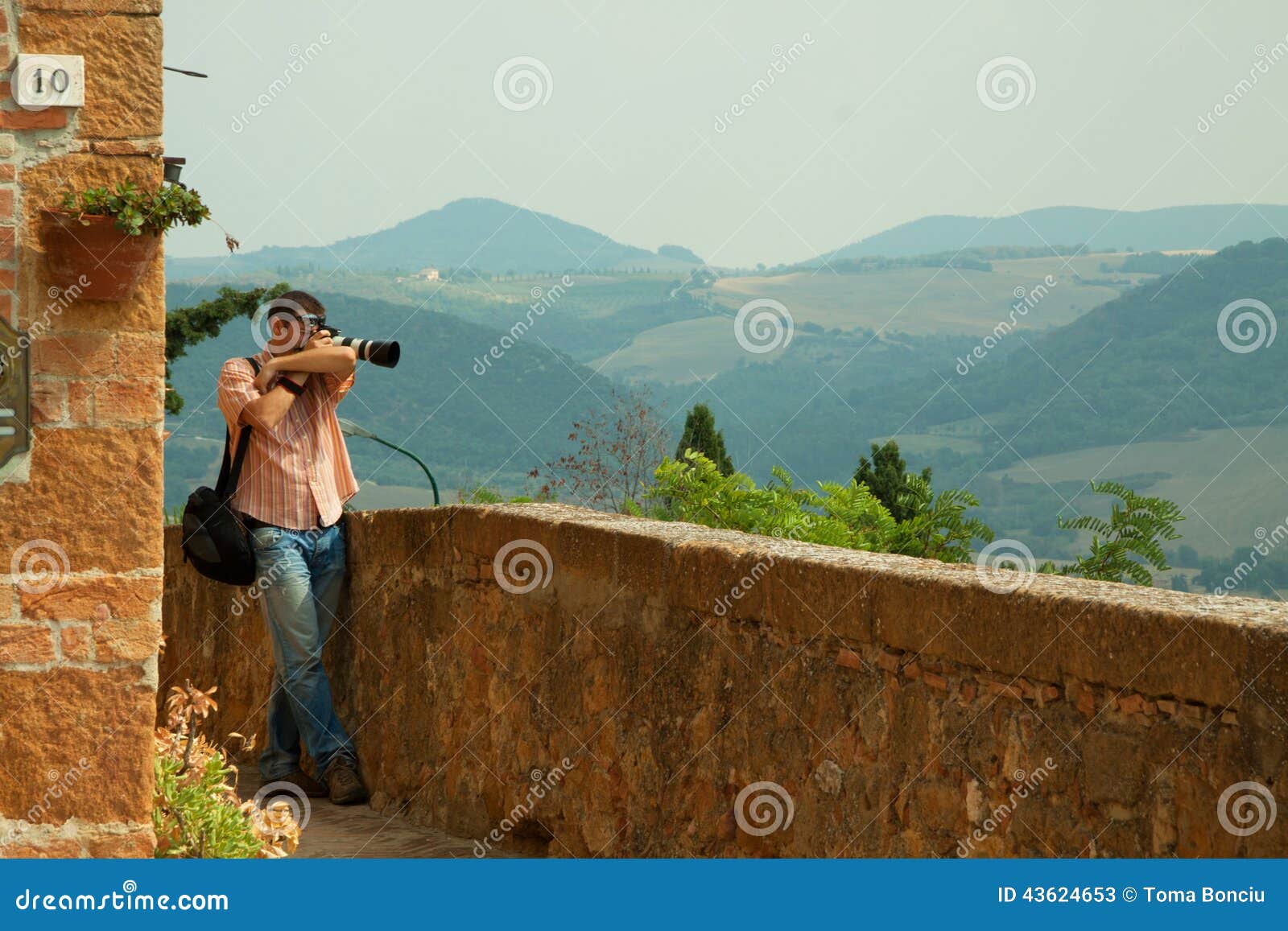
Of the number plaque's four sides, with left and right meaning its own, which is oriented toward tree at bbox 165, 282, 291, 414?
back

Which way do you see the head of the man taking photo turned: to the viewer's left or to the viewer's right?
to the viewer's right

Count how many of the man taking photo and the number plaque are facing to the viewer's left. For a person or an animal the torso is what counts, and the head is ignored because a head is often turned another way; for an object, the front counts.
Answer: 0

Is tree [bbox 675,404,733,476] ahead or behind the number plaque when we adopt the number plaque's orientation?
behind

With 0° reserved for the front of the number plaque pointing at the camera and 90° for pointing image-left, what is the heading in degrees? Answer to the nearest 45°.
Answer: approximately 0°
